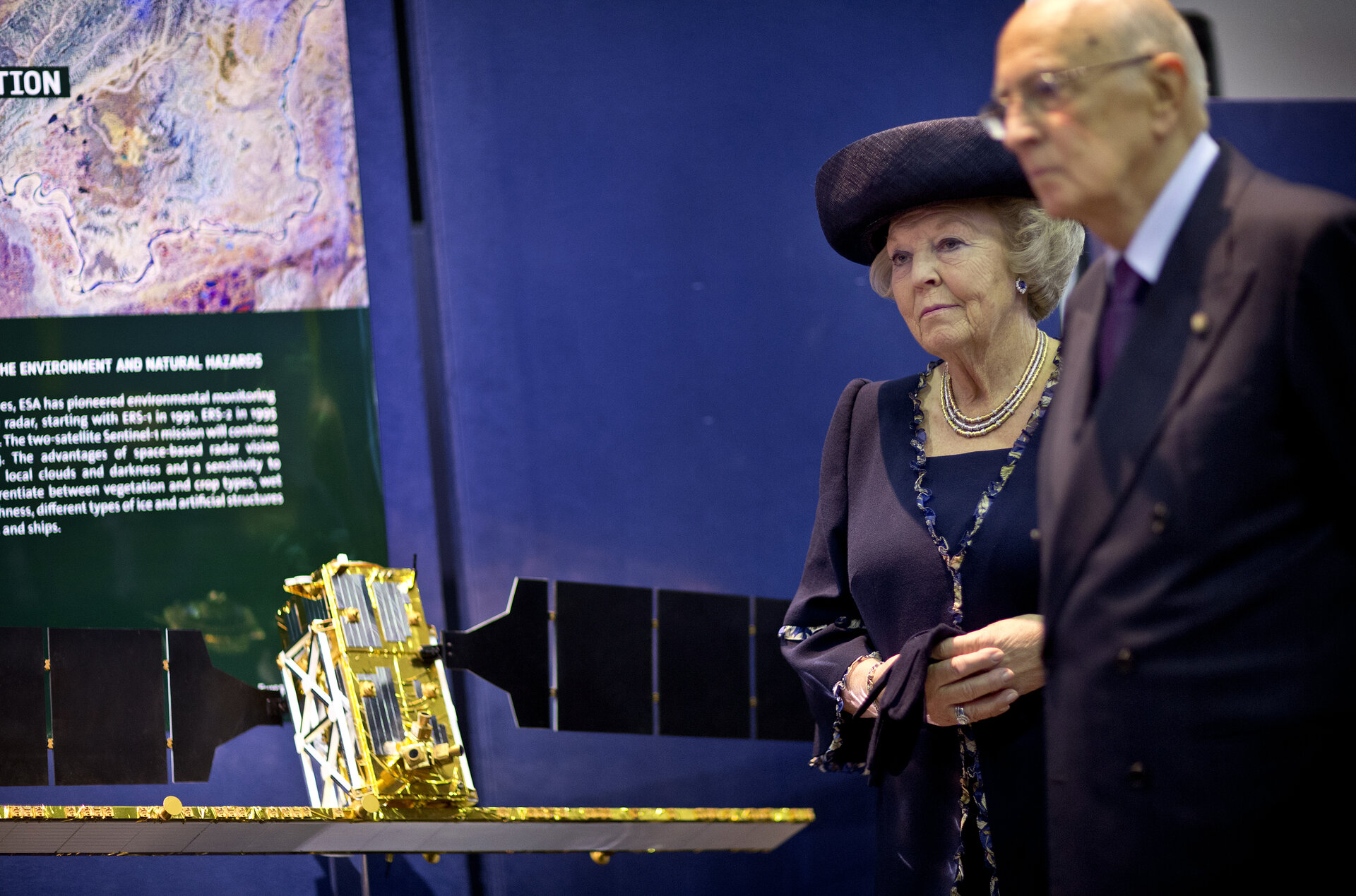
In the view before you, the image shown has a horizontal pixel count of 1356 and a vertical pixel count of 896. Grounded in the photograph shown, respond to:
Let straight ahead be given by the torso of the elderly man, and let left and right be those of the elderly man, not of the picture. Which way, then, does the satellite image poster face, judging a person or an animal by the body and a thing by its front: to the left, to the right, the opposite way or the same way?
to the left

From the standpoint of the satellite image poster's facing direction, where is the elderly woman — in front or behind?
in front

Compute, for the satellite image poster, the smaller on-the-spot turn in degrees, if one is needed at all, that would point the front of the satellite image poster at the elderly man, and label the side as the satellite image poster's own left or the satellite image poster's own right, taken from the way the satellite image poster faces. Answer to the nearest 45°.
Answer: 0° — it already faces them

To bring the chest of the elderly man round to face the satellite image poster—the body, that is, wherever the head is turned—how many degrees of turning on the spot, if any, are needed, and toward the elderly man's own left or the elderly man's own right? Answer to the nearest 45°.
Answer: approximately 90° to the elderly man's own right
